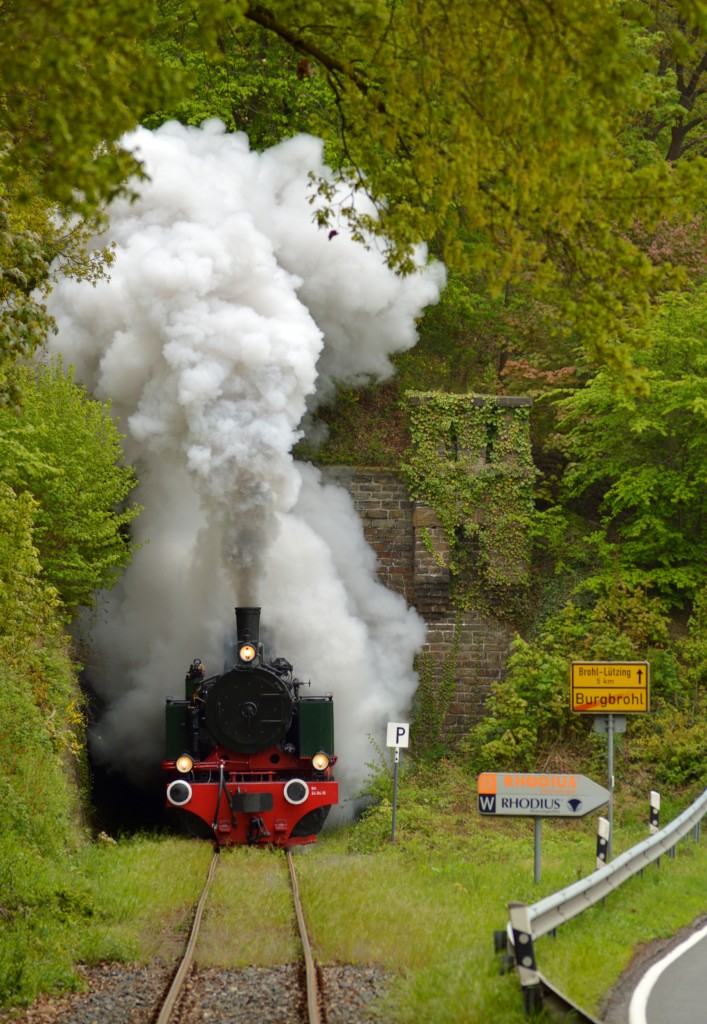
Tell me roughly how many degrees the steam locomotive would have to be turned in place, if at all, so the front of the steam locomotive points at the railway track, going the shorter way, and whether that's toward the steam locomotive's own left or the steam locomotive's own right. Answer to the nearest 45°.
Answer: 0° — it already faces it

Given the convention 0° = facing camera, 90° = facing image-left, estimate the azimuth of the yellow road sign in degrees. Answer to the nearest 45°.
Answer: approximately 0°

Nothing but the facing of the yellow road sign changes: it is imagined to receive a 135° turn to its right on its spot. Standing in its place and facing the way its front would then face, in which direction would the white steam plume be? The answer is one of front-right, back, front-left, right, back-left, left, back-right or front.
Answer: front

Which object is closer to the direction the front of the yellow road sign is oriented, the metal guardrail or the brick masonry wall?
the metal guardrail

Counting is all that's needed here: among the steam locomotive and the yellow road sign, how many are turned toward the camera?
2

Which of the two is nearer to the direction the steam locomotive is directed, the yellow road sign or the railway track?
the railway track

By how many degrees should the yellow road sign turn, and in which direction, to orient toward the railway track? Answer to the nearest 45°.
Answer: approximately 45° to its right

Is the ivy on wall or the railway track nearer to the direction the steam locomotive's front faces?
the railway track

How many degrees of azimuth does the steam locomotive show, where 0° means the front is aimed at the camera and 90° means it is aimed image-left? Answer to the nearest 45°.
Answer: approximately 0°
